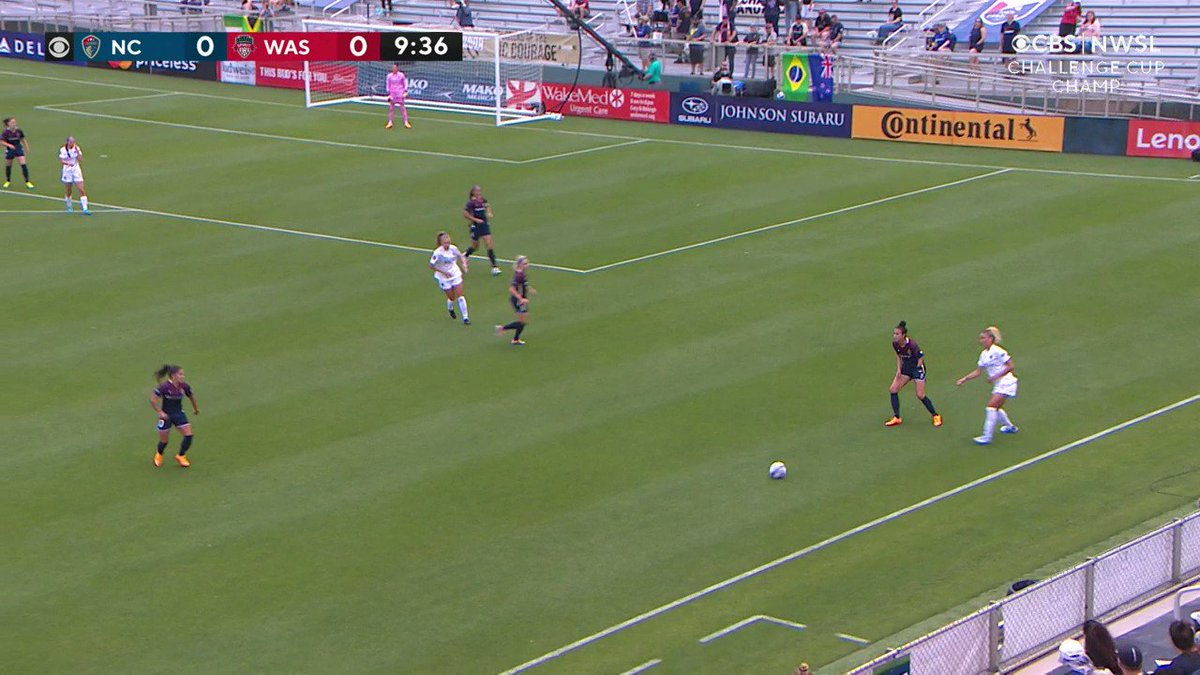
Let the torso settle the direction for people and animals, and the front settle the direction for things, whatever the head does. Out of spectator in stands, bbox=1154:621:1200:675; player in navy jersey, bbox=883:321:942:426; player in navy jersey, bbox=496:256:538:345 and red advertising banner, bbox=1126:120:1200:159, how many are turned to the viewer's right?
1

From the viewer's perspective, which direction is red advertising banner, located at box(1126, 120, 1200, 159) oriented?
toward the camera

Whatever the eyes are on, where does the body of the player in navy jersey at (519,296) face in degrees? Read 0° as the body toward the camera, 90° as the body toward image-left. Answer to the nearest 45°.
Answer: approximately 270°

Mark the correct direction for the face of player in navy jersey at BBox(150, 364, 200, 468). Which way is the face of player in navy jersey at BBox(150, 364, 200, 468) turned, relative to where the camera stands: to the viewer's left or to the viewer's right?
to the viewer's right

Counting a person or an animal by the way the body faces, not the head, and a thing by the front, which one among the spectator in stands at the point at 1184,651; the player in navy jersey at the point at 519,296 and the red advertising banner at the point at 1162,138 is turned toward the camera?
the red advertising banner

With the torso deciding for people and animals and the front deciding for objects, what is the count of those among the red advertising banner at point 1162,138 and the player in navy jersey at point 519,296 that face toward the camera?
1

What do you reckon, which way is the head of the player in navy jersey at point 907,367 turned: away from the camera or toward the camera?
toward the camera

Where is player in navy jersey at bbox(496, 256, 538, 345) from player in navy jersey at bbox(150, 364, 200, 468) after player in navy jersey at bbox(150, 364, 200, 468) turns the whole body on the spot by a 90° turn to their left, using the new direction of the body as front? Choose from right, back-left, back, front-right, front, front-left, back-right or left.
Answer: front

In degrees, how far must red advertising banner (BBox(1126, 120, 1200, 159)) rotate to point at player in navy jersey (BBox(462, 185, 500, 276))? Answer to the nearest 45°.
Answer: approximately 45° to its right

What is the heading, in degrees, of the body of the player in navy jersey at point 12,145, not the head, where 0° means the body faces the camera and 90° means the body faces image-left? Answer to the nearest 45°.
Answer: approximately 315°

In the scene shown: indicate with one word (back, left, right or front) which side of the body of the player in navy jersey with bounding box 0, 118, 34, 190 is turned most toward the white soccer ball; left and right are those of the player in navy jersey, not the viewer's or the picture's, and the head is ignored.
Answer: front

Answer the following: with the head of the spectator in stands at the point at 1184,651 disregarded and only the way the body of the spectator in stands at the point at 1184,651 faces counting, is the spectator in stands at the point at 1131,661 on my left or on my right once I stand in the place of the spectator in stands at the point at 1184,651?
on my left

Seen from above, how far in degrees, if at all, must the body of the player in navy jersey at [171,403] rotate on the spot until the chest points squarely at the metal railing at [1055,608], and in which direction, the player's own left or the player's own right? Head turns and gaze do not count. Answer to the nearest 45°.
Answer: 0° — they already face it

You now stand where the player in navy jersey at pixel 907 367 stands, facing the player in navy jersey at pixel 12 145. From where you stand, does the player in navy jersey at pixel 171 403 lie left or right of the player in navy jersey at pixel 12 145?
left

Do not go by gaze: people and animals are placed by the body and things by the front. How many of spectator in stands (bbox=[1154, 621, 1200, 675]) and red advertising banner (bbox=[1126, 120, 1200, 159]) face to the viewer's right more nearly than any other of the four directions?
0

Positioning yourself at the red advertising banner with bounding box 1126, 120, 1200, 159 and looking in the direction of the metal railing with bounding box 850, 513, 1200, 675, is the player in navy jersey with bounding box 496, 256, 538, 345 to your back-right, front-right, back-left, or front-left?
front-right

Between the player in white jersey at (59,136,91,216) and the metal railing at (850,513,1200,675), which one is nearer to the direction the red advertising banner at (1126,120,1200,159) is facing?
the metal railing
